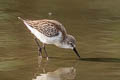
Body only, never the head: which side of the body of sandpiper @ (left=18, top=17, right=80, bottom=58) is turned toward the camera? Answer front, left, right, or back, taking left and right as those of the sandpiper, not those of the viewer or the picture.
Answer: right
